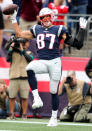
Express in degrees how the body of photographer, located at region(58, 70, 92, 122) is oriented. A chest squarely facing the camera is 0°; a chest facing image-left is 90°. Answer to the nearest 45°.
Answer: approximately 45°

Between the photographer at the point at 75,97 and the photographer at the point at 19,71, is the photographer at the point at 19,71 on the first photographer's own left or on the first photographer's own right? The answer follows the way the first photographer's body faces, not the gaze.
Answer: on the first photographer's own right

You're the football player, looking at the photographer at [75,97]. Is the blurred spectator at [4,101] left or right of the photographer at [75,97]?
left

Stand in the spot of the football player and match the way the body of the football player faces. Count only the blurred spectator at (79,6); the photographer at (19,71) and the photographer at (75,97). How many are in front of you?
0

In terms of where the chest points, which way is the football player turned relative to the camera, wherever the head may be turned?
toward the camera

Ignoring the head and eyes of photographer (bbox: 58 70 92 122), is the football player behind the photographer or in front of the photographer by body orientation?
in front

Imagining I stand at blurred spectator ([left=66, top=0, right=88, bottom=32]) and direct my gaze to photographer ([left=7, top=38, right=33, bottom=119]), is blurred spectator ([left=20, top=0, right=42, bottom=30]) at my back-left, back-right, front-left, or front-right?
front-right

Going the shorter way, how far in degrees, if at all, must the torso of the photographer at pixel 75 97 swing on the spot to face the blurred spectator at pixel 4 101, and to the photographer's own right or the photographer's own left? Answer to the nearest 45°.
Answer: approximately 45° to the photographer's own right

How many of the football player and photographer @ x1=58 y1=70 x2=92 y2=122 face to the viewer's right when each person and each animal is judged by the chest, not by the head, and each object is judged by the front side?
0

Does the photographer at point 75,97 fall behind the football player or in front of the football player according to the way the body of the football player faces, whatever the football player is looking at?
behind
